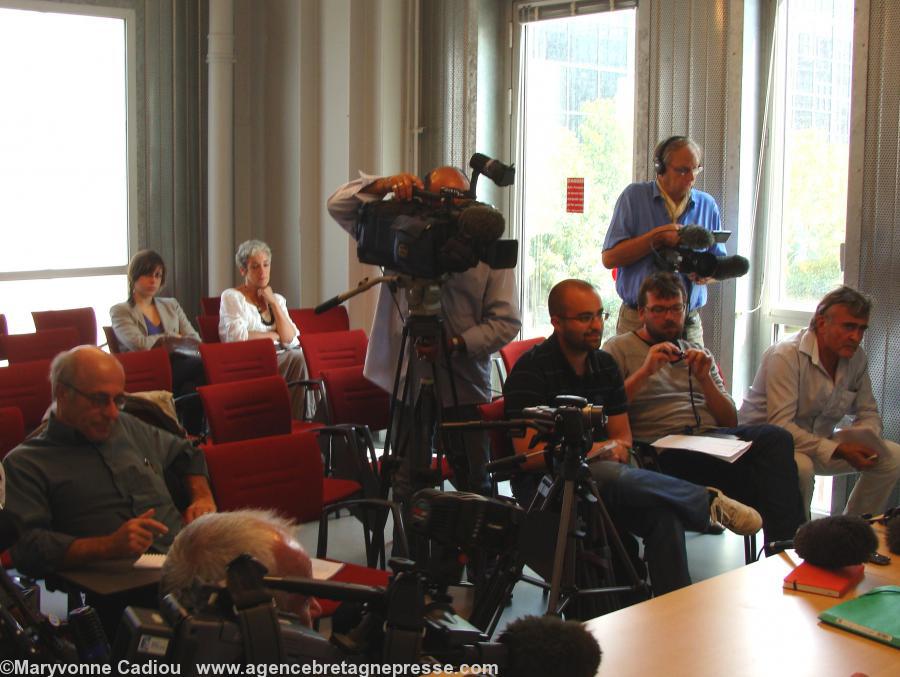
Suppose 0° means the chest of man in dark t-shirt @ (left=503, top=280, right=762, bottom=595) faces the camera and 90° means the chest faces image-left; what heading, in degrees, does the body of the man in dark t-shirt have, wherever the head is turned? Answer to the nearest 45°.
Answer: approximately 315°

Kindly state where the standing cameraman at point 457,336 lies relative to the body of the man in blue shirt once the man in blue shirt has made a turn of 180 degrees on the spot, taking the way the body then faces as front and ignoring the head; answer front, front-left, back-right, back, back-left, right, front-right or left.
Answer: left

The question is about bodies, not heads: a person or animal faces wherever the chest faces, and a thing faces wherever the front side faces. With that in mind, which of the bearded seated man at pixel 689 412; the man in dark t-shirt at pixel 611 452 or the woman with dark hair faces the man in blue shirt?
the woman with dark hair

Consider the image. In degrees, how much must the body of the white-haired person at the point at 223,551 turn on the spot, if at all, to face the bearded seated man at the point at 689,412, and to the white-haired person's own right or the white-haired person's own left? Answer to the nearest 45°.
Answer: approximately 45° to the white-haired person's own left

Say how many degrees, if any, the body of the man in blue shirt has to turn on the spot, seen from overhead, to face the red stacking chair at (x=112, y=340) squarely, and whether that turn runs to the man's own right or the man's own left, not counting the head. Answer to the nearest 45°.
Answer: approximately 135° to the man's own right

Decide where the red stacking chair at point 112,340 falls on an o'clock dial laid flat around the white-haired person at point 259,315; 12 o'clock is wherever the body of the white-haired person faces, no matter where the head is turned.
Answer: The red stacking chair is roughly at 4 o'clock from the white-haired person.

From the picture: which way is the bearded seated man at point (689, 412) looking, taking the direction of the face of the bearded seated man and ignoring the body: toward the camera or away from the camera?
toward the camera

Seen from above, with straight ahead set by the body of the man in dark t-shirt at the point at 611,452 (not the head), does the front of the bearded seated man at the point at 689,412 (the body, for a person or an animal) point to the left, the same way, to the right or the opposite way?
the same way

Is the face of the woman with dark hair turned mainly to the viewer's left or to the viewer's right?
to the viewer's right

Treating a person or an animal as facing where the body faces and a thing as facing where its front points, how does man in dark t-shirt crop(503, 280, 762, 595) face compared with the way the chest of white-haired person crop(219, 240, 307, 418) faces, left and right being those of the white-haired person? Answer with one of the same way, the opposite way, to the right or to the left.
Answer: the same way

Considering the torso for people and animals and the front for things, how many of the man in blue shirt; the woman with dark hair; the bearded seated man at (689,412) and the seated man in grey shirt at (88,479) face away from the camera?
0
